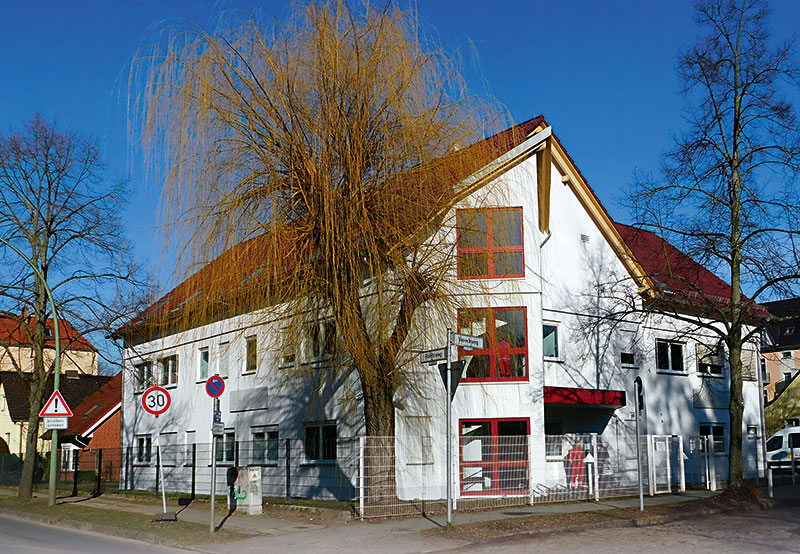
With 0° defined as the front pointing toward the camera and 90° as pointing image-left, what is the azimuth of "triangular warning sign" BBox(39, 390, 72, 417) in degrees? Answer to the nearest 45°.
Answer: approximately 0°

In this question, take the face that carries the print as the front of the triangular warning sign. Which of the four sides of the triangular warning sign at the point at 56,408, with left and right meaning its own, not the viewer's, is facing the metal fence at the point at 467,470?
left

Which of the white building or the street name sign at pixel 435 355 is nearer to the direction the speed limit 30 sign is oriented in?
the street name sign

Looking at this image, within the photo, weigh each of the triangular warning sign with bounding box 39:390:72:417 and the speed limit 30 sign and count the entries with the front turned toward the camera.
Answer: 2

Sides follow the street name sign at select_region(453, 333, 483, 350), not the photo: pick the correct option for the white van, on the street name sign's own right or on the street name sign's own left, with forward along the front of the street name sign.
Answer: on the street name sign's own left

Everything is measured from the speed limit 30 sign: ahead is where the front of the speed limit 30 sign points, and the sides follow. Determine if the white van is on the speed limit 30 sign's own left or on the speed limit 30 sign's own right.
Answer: on the speed limit 30 sign's own left

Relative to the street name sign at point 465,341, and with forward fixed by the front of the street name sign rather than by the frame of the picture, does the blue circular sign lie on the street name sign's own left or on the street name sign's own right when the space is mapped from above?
on the street name sign's own right

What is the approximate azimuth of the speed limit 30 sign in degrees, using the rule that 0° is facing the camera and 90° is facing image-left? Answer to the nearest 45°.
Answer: approximately 0°
